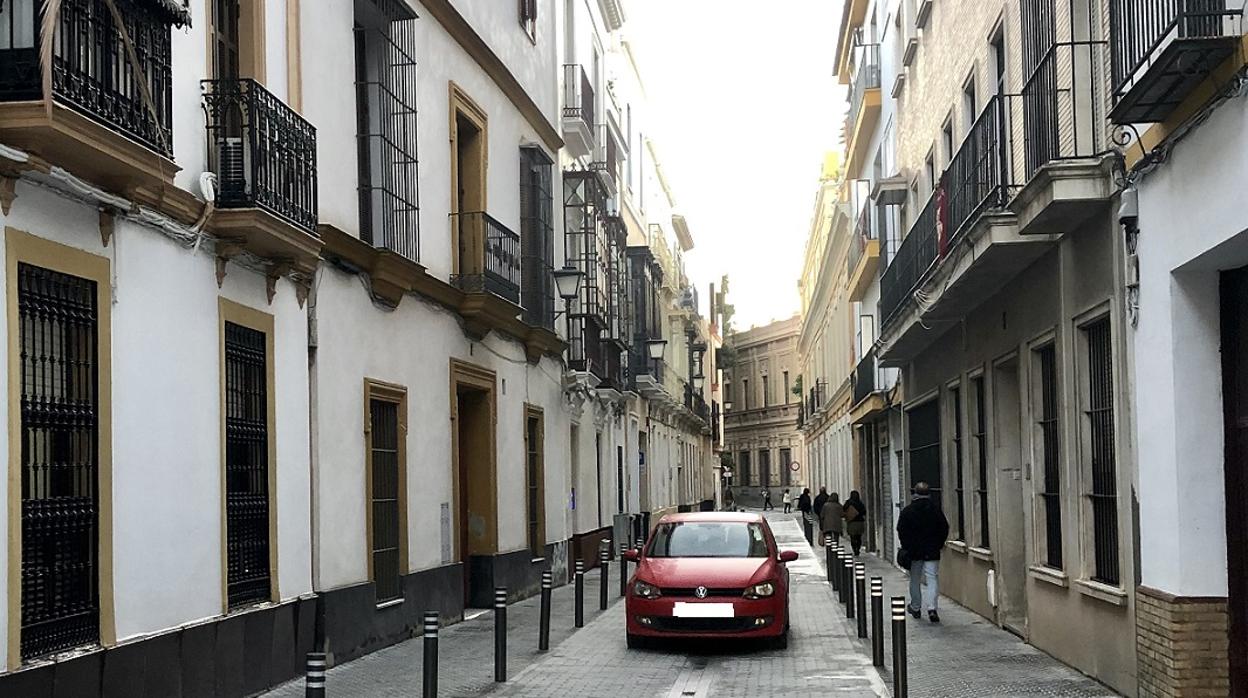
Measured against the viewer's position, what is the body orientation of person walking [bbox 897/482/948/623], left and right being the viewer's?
facing away from the viewer

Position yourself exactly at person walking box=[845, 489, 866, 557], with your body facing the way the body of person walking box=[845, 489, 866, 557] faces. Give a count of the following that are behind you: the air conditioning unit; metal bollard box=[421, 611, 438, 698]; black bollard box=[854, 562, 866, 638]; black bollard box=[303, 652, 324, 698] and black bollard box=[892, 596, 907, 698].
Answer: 5

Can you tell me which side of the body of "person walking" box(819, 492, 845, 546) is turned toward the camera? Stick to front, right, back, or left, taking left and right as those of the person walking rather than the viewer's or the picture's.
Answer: back

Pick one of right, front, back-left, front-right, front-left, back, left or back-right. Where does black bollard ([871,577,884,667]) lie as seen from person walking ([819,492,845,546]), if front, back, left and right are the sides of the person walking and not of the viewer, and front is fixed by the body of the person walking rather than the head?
back

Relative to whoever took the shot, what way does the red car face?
facing the viewer

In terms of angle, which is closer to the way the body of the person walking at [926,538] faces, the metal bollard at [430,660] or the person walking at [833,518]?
the person walking

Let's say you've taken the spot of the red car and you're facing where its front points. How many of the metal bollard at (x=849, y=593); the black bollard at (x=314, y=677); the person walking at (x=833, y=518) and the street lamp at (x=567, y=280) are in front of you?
1

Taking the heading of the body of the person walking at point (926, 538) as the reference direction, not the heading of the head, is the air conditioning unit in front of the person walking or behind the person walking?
behind

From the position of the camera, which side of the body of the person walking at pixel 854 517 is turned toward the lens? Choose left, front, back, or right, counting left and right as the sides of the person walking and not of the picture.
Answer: back

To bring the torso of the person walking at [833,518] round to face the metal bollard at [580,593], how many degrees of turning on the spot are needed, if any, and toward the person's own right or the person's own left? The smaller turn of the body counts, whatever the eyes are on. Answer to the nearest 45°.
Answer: approximately 180°

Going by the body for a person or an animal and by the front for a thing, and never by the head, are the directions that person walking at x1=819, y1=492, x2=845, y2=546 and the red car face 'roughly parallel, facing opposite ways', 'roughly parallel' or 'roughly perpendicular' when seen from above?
roughly parallel, facing opposite ways

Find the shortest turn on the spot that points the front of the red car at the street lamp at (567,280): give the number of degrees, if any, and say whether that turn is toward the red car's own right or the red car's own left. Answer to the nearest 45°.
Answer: approximately 180°

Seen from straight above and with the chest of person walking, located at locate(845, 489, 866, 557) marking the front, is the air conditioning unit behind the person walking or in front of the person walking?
behind
